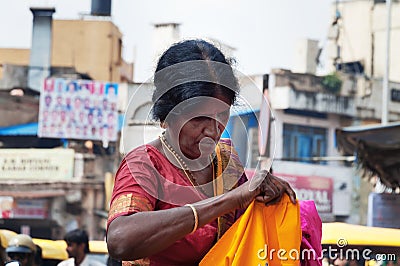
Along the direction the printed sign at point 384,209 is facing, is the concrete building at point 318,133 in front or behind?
behind

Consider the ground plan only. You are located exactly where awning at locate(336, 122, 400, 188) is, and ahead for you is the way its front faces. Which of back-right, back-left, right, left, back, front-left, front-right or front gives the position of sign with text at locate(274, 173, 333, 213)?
back-right

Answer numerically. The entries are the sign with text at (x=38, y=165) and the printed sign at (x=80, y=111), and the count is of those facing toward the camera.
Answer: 2

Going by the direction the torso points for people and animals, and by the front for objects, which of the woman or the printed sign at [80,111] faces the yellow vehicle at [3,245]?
the printed sign

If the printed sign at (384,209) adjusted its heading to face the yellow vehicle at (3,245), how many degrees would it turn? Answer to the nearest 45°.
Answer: approximately 45° to its right

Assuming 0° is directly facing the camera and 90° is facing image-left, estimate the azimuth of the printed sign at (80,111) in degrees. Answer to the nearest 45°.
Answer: approximately 0°

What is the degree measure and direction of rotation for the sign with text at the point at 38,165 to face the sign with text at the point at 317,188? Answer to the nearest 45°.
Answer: approximately 90° to its left
